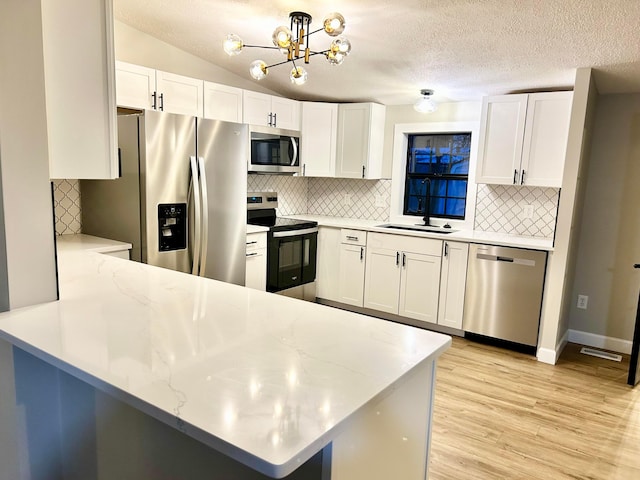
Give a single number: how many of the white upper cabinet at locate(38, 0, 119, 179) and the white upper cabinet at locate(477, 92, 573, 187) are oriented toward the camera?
1

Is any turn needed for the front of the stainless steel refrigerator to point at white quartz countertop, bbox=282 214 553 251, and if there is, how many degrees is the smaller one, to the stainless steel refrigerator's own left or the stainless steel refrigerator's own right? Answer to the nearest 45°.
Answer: approximately 45° to the stainless steel refrigerator's own left

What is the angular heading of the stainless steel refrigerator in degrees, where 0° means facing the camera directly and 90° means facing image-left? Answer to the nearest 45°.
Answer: approximately 315°

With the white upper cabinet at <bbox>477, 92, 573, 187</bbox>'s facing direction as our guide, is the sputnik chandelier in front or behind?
in front

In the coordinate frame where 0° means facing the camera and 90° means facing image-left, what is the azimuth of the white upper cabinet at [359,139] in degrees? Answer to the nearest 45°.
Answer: approximately 45°

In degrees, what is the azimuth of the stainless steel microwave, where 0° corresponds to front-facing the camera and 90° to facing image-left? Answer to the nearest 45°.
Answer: approximately 315°

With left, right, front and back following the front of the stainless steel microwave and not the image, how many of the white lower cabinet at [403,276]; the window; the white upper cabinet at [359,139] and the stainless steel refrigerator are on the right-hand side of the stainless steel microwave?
1

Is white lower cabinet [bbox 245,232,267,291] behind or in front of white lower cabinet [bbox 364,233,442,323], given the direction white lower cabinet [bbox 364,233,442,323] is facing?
in front

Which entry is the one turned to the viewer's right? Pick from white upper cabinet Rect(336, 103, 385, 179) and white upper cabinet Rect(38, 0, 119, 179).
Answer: white upper cabinet Rect(38, 0, 119, 179)

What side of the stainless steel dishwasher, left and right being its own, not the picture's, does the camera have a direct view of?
front

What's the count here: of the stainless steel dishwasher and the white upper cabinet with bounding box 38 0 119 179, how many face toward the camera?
1
